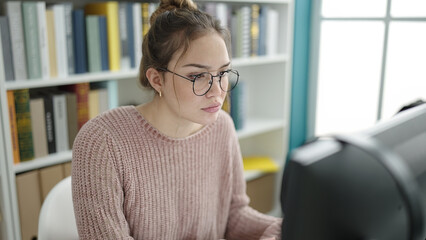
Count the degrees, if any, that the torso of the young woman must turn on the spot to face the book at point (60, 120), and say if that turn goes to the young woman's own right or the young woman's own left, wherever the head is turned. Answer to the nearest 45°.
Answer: approximately 180°

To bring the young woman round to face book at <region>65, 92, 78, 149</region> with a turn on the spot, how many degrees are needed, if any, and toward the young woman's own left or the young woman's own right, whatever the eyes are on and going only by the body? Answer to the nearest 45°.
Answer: approximately 180°

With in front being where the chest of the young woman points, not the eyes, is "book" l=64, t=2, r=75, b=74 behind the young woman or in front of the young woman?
behind

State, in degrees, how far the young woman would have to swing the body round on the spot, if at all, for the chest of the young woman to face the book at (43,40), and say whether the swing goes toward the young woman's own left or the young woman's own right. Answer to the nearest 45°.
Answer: approximately 180°

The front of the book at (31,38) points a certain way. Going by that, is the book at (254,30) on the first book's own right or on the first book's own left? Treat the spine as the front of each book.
on the first book's own left

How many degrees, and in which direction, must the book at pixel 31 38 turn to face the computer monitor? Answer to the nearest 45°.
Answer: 0° — it already faces it

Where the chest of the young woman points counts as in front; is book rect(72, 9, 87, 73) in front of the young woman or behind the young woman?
behind

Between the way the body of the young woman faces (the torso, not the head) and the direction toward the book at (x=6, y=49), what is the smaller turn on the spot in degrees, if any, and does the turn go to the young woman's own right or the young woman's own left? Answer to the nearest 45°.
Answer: approximately 180°
